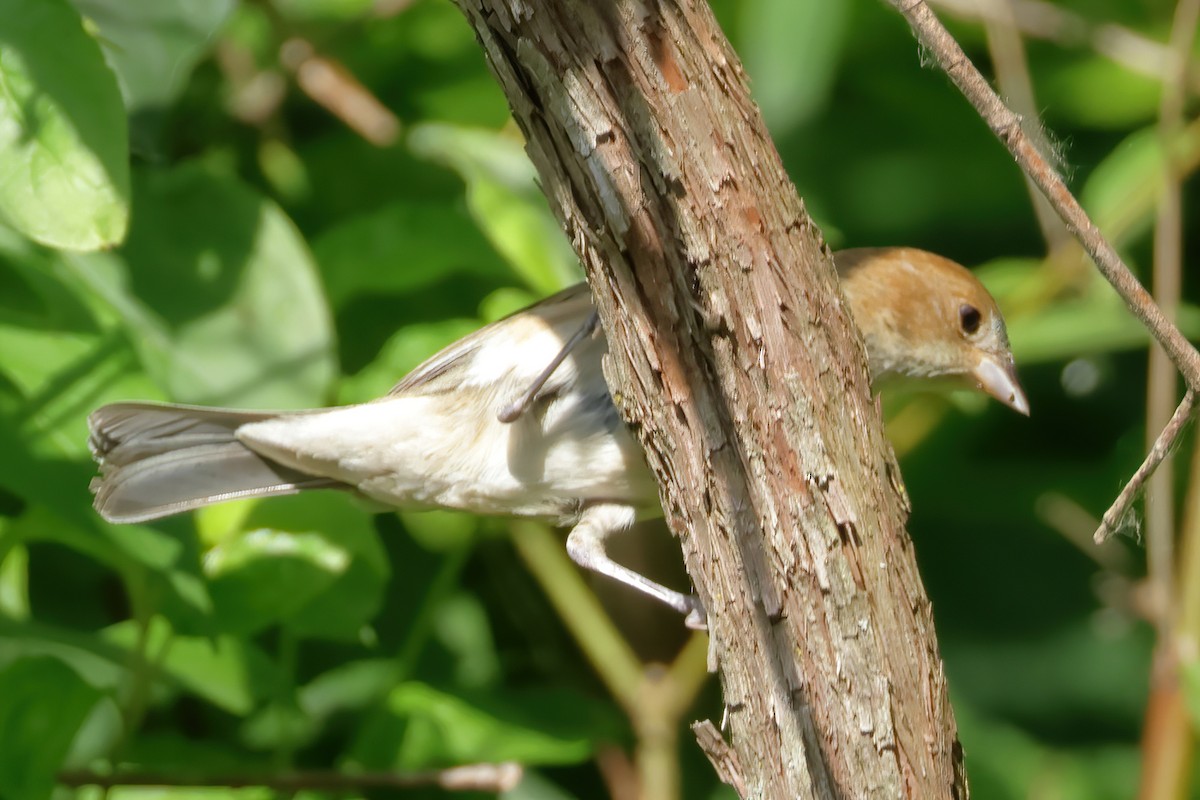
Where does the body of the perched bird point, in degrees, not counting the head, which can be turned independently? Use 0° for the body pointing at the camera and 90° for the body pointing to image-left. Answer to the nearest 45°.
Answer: approximately 270°

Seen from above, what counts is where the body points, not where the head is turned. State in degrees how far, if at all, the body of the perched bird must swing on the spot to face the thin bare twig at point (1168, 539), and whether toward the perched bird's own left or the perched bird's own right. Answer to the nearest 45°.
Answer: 0° — it already faces it

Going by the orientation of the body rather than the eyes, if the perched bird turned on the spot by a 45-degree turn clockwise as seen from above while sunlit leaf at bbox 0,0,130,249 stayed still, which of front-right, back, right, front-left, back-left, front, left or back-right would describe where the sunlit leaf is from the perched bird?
back
